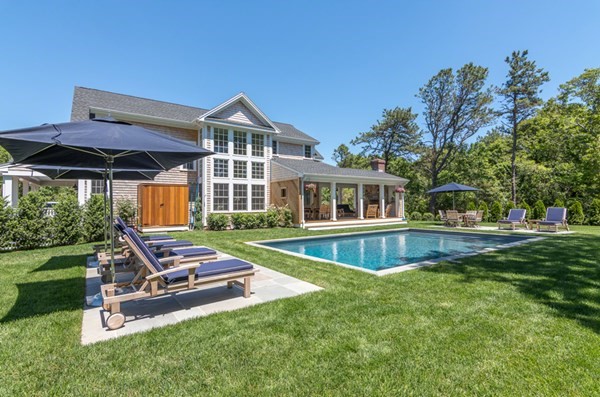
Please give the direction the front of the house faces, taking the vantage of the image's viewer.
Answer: facing the viewer and to the right of the viewer

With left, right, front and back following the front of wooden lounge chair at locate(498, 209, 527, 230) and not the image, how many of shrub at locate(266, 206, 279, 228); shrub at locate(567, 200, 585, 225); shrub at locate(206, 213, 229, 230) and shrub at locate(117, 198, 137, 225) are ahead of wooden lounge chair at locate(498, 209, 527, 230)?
3

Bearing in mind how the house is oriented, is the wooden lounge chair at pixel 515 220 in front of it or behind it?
in front

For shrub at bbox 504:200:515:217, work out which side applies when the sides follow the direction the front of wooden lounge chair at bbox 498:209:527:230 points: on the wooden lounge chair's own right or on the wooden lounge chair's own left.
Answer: on the wooden lounge chair's own right

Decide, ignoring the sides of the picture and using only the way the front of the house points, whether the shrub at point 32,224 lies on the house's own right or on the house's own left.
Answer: on the house's own right

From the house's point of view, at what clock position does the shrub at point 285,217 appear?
The shrub is roughly at 11 o'clock from the house.

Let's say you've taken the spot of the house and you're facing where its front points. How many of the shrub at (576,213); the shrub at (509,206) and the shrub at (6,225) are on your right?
1

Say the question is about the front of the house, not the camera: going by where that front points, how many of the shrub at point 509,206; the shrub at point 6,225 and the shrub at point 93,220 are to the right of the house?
2

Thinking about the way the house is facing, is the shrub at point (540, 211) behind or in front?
in front

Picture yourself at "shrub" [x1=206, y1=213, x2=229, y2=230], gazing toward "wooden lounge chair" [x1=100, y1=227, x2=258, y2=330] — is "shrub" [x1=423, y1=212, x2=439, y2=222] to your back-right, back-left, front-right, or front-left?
back-left

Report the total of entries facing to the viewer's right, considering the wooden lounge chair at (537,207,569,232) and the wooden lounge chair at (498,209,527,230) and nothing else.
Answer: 0

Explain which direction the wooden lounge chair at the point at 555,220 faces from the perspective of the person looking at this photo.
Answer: facing the viewer and to the left of the viewer

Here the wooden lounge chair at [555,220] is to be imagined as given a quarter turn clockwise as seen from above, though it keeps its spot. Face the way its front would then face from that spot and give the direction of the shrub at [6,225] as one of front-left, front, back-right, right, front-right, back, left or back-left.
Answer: left

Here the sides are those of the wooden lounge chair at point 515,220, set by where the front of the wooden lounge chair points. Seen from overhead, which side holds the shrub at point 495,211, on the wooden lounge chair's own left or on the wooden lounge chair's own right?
on the wooden lounge chair's own right
